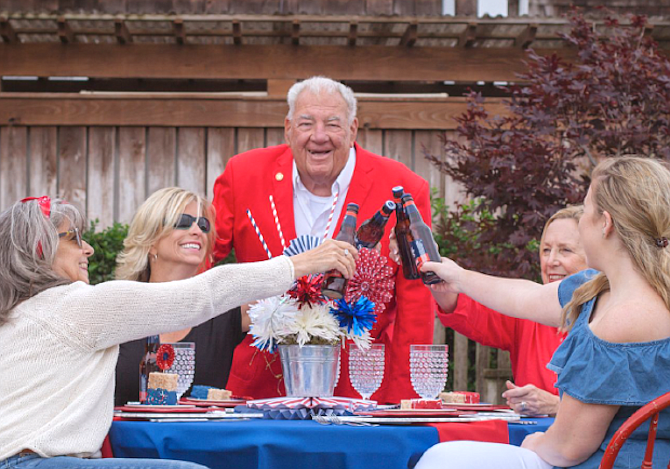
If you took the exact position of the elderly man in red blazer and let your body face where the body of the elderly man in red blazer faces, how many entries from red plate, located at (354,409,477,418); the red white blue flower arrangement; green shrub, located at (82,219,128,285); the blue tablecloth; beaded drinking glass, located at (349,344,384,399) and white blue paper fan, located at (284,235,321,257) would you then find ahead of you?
5

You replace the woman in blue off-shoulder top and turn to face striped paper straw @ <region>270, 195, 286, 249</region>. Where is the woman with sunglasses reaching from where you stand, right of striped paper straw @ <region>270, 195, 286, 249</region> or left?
left

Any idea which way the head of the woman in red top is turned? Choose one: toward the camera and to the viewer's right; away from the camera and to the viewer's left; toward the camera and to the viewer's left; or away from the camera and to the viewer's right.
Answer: toward the camera and to the viewer's left

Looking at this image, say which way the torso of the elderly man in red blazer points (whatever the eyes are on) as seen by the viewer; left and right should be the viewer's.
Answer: facing the viewer

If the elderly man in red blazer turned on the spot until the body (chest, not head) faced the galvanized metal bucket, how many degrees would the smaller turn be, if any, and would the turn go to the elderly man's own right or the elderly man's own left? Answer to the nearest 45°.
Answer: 0° — they already face it

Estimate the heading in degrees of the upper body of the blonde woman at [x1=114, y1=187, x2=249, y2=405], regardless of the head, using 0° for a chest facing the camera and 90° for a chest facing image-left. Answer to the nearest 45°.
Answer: approximately 315°

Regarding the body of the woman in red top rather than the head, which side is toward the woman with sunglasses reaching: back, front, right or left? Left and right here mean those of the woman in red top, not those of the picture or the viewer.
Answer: front

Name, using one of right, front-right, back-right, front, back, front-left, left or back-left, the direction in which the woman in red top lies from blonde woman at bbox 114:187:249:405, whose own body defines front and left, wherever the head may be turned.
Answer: front-left

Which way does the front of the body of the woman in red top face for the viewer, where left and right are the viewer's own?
facing the viewer and to the left of the viewer

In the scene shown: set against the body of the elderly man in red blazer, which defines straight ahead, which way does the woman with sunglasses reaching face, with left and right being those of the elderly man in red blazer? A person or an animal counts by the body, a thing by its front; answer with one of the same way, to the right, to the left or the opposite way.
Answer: to the left

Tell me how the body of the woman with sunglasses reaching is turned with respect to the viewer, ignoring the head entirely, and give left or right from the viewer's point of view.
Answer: facing to the right of the viewer

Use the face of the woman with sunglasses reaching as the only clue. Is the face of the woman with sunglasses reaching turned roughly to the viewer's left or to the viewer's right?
to the viewer's right

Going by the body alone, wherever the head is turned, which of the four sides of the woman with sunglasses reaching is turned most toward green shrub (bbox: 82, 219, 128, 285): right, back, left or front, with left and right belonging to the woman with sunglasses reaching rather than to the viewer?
left

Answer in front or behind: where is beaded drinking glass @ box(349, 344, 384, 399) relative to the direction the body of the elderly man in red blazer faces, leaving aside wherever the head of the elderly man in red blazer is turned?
in front

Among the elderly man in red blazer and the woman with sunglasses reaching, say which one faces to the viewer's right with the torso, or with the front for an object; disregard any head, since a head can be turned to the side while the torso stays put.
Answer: the woman with sunglasses reaching

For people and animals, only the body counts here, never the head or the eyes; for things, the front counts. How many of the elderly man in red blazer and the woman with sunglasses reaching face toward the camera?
1

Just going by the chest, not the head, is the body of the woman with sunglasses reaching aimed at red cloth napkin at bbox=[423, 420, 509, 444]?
yes

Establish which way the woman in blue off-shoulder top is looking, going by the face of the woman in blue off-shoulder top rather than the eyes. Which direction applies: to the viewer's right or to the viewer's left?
to the viewer's left
